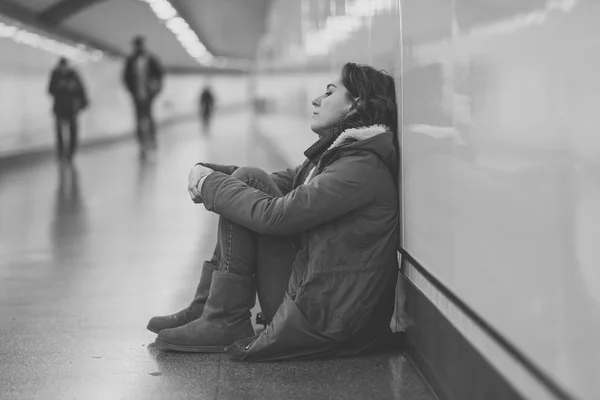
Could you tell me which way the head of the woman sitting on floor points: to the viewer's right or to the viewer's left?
to the viewer's left

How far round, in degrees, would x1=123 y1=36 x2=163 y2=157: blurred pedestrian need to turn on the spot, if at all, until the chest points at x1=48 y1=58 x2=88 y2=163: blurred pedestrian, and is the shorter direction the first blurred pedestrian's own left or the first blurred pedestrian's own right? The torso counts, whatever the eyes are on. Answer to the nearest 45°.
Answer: approximately 90° to the first blurred pedestrian's own right

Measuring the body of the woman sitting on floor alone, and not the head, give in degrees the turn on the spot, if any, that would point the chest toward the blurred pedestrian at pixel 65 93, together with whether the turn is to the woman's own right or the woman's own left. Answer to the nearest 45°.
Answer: approximately 90° to the woman's own right

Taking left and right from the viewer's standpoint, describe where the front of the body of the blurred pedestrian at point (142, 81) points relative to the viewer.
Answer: facing the viewer

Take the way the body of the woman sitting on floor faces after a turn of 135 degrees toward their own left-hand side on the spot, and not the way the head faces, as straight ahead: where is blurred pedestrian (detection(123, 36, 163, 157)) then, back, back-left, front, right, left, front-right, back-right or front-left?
back-left

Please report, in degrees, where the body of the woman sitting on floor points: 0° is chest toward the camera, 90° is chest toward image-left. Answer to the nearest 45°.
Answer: approximately 90°
